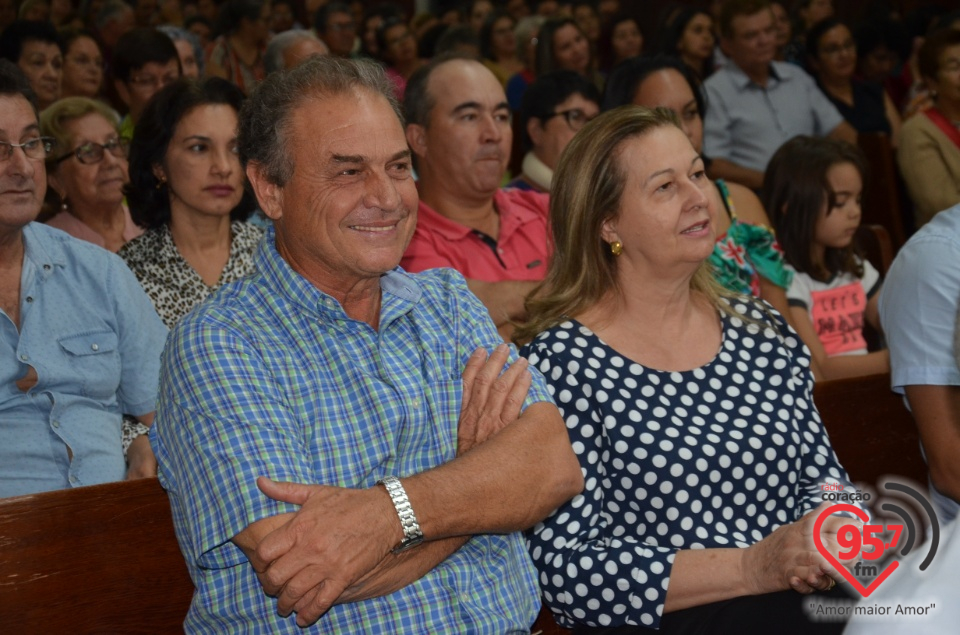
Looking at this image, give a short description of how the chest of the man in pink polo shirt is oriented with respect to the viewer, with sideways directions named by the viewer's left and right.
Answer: facing the viewer and to the right of the viewer

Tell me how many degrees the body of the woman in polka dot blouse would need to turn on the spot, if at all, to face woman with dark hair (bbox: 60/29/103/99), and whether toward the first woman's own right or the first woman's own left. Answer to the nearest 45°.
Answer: approximately 180°

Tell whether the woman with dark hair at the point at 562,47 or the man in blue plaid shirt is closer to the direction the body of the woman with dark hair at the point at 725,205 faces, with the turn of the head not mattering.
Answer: the man in blue plaid shirt

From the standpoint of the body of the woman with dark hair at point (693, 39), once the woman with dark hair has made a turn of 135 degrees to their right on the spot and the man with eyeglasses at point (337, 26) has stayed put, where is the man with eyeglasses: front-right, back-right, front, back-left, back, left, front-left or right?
front

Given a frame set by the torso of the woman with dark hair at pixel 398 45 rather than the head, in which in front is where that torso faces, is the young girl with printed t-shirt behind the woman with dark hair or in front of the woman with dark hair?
in front

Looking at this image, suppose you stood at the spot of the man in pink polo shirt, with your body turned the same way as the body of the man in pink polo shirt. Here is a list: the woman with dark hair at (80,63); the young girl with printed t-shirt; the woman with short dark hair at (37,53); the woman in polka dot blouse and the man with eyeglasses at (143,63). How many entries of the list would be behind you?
3

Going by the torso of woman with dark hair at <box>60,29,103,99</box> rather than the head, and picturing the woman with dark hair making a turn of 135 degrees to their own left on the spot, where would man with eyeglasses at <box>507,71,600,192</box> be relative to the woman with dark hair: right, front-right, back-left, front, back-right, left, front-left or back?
back-right

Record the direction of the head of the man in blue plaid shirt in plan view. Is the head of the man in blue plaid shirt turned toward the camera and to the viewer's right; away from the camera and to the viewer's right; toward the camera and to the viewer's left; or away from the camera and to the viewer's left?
toward the camera and to the viewer's right

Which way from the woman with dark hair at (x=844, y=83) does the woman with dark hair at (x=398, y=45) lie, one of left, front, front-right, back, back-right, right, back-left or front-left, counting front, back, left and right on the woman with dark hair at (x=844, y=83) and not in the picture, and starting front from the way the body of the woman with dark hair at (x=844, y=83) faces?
back-right

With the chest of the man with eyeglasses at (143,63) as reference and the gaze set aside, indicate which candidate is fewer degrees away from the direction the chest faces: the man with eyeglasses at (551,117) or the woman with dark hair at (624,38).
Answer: the man with eyeglasses

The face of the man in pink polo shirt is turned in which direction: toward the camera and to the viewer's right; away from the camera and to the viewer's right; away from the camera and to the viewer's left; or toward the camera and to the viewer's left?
toward the camera and to the viewer's right

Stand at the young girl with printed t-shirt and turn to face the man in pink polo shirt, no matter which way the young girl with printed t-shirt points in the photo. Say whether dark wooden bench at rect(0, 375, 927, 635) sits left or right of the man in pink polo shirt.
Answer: left

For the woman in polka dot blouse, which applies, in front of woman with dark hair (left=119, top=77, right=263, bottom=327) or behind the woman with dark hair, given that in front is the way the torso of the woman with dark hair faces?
in front

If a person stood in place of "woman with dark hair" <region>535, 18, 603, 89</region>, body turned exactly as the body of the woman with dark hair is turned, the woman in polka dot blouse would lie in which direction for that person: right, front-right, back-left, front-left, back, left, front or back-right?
front-right
